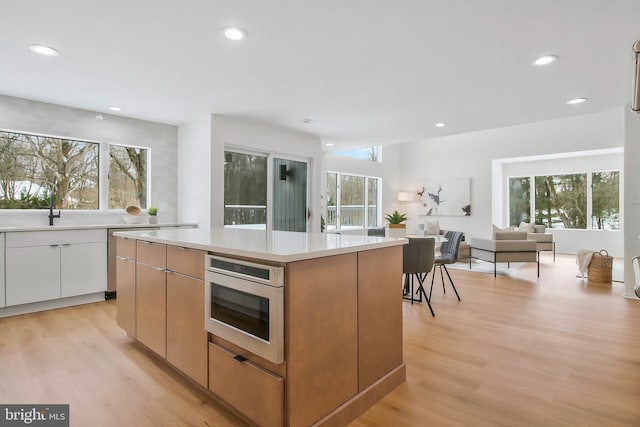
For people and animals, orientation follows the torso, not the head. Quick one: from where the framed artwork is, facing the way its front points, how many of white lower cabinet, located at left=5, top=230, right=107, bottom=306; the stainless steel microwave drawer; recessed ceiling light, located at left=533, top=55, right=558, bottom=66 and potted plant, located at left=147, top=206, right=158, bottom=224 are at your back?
0

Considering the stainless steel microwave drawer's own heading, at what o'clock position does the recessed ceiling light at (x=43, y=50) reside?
The recessed ceiling light is roughly at 3 o'clock from the stainless steel microwave drawer.

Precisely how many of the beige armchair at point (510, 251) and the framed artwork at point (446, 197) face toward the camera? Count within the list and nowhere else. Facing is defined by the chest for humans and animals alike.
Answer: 1

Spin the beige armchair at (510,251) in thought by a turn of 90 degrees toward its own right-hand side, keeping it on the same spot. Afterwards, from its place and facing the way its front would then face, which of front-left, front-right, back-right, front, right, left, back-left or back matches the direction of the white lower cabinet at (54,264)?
back

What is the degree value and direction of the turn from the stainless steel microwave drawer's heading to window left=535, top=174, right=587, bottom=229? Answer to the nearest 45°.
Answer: approximately 180°

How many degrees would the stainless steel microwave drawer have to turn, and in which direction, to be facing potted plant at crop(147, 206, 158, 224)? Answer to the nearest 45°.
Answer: approximately 135° to its right

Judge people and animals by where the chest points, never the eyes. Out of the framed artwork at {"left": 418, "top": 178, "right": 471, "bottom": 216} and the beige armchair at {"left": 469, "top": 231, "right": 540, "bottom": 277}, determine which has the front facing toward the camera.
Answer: the framed artwork

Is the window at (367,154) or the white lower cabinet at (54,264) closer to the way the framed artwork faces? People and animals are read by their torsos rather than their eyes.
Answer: the white lower cabinet

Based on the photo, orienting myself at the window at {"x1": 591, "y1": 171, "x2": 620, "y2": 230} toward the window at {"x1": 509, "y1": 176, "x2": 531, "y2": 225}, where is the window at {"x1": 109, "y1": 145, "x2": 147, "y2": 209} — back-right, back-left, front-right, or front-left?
front-left

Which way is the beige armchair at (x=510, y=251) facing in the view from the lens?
facing away from the viewer and to the left of the viewer

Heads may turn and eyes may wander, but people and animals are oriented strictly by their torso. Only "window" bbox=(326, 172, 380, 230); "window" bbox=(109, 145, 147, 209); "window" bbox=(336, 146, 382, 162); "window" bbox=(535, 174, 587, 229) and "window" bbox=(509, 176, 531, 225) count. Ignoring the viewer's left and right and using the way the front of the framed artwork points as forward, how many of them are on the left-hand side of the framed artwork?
2

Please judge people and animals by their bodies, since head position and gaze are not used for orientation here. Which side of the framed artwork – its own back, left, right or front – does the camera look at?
front

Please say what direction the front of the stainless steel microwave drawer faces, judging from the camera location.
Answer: facing the viewer and to the left of the viewer

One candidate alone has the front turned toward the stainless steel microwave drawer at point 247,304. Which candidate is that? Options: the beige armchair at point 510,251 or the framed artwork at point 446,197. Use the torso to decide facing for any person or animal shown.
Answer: the framed artwork

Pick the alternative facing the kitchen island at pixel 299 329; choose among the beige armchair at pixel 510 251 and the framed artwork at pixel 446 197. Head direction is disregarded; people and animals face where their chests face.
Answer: the framed artwork

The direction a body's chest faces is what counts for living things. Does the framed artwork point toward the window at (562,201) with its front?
no

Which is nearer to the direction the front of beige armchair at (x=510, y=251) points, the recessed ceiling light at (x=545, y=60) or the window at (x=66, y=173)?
the window

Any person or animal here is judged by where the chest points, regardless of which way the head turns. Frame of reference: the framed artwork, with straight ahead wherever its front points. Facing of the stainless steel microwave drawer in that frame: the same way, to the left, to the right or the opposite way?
the same way
